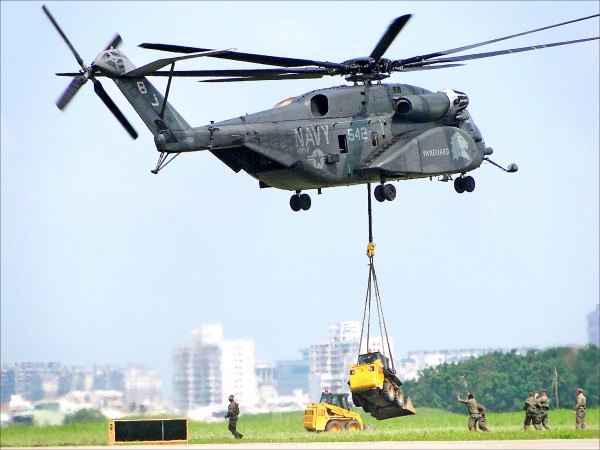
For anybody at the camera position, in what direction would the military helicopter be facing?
facing away from the viewer and to the right of the viewer

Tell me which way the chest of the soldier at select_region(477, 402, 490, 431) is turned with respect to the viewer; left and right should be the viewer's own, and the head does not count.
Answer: facing to the left of the viewer
